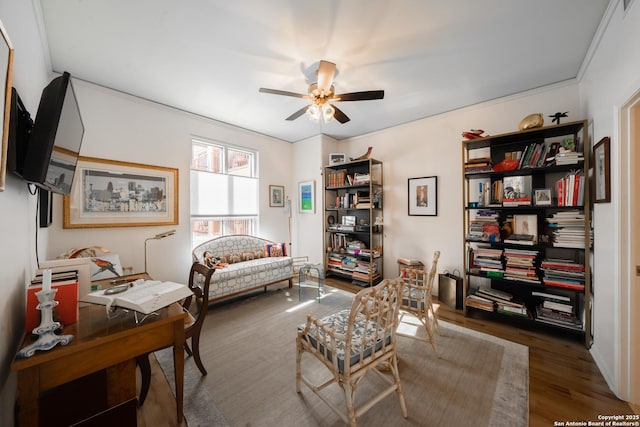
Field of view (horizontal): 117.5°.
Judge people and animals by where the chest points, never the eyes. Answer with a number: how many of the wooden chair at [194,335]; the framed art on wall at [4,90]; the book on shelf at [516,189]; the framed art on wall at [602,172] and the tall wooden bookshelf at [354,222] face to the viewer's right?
1

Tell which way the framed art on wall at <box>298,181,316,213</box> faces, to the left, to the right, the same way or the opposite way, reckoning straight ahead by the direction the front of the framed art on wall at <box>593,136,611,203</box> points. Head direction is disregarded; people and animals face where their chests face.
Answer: to the left

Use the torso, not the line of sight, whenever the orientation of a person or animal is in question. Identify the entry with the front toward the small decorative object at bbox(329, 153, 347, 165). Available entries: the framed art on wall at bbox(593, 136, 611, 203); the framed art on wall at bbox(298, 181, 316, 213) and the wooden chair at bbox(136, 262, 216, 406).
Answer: the framed art on wall at bbox(593, 136, 611, 203)

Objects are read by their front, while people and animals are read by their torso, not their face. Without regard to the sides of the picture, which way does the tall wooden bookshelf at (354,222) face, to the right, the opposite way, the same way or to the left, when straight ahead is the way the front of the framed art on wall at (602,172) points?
to the left

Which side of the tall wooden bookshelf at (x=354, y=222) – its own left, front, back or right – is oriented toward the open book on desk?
front

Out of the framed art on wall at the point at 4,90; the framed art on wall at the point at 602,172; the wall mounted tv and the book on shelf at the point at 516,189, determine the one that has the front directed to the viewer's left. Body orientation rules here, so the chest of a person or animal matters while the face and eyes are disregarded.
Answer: the framed art on wall at the point at 602,172

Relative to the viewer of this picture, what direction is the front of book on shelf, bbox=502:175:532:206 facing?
facing the viewer

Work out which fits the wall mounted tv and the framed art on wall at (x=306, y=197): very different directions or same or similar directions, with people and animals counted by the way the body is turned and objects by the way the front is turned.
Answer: very different directions

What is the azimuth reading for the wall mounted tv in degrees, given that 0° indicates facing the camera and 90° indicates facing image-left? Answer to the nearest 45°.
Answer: approximately 270°

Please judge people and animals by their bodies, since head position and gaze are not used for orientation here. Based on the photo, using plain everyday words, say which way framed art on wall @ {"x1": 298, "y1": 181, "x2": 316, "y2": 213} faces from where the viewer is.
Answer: facing the viewer and to the left of the viewer

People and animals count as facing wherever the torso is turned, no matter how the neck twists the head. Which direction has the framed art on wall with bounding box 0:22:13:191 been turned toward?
to the viewer's right

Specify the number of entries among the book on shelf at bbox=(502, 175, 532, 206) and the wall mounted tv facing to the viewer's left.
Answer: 0

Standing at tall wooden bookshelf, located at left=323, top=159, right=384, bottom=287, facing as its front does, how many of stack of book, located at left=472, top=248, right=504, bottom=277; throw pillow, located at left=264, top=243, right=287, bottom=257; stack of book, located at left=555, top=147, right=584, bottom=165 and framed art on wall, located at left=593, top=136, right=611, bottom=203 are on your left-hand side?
3
